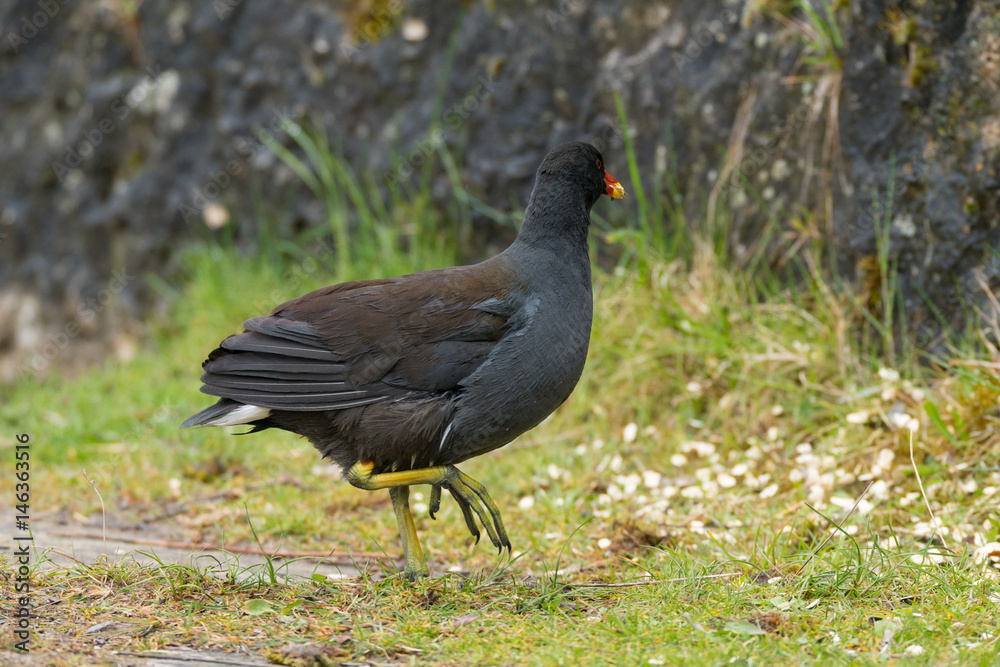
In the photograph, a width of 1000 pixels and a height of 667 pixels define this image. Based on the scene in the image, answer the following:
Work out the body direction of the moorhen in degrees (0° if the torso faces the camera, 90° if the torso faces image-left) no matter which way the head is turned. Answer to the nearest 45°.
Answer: approximately 270°
